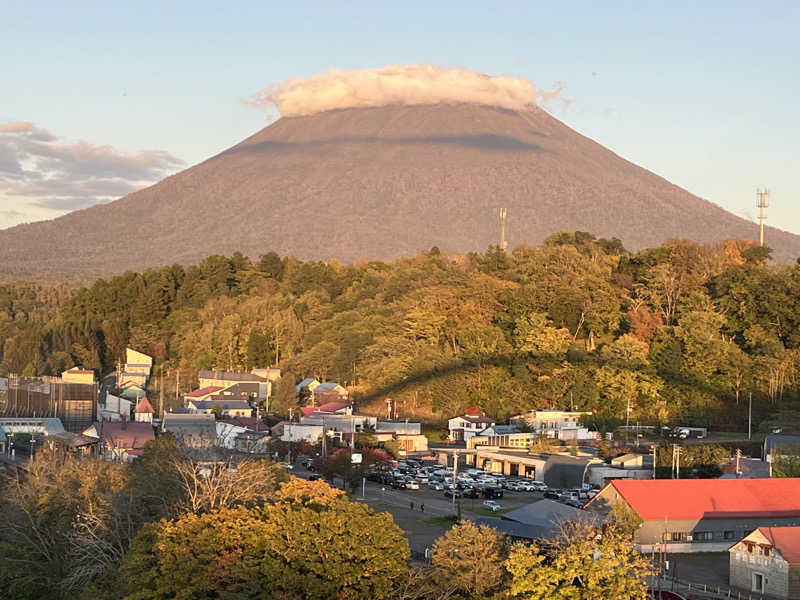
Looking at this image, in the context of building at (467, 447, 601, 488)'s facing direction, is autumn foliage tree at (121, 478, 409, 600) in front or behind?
in front

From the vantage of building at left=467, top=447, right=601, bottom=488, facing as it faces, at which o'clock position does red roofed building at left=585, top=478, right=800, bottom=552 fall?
The red roofed building is roughly at 10 o'clock from the building.

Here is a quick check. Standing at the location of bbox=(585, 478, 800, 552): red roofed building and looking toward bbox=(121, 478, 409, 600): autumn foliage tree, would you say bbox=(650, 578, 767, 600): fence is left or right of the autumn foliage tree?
left

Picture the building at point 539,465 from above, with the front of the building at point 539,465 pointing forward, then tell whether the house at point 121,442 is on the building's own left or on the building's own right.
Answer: on the building's own right

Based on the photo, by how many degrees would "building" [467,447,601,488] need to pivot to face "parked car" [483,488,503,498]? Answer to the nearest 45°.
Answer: approximately 45° to its left

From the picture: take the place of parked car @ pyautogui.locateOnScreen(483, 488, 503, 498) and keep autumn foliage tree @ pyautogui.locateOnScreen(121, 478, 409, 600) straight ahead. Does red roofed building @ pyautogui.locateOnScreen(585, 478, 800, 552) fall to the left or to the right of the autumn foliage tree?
left

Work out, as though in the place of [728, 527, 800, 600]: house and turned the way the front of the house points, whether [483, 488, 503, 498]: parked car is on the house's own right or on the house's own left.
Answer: on the house's own right

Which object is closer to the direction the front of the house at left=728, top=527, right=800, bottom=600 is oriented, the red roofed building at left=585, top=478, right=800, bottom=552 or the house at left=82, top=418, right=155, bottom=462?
the house

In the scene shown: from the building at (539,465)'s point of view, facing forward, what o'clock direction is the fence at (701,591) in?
The fence is roughly at 10 o'clock from the building.

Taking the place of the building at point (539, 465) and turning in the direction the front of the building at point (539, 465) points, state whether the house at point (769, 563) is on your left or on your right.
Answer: on your left

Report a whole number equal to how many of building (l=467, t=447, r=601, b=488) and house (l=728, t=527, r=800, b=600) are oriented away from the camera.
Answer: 0

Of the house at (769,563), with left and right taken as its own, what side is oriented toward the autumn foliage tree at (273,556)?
front

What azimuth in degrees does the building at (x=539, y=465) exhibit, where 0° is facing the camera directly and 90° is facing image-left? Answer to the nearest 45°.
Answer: approximately 45°

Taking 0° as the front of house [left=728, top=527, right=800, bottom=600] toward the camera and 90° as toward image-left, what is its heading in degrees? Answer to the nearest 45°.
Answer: approximately 45°
